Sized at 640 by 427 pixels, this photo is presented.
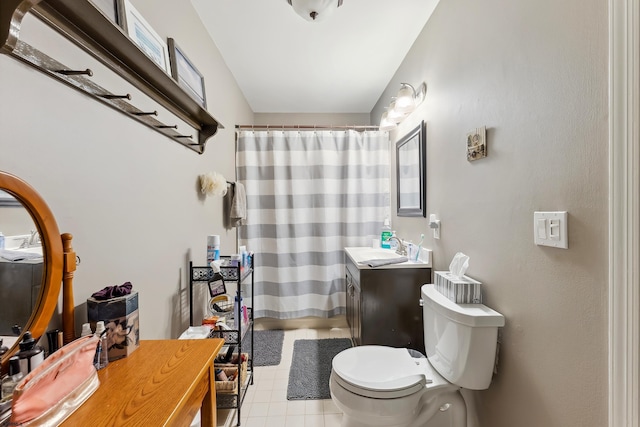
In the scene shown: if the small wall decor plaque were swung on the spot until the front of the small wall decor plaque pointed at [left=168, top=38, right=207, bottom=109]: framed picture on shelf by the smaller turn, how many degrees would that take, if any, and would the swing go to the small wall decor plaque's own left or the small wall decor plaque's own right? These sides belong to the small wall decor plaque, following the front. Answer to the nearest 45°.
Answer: approximately 45° to the small wall decor plaque's own right

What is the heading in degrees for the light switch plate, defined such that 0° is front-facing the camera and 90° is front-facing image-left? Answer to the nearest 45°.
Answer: approximately 45°

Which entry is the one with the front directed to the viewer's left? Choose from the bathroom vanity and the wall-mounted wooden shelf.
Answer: the bathroom vanity

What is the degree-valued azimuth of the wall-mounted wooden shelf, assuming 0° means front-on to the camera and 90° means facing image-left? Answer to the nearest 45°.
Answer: approximately 315°

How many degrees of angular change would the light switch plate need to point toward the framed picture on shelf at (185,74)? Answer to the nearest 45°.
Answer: approximately 45° to its right

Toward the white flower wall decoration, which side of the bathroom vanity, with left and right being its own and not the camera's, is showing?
front

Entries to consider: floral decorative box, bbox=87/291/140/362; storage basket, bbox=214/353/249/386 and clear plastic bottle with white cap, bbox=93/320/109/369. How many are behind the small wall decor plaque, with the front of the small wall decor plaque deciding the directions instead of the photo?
0

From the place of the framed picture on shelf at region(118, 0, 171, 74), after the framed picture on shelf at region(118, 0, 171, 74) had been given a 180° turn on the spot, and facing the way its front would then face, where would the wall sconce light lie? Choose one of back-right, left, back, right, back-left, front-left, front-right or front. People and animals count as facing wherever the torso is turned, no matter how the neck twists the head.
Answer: back-right

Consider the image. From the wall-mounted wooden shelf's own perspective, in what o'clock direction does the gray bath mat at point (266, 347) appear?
The gray bath mat is roughly at 9 o'clock from the wall-mounted wooden shelf.

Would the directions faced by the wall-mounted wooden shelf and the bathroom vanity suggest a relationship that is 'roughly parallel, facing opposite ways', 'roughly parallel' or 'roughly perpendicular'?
roughly parallel, facing opposite ways

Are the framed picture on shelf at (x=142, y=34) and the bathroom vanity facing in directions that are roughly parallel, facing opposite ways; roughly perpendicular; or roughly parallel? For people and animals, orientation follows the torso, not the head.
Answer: roughly parallel, facing opposite ways

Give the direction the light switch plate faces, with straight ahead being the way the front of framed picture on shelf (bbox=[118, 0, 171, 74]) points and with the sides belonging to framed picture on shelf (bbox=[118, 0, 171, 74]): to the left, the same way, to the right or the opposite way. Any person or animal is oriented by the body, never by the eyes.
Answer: the opposite way

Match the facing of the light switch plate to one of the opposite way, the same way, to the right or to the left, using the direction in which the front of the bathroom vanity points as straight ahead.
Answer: the same way

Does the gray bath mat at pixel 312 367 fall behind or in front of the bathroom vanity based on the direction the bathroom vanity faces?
in front

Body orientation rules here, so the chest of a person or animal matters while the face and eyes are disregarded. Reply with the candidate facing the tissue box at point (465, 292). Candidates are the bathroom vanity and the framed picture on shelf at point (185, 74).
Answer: the framed picture on shelf

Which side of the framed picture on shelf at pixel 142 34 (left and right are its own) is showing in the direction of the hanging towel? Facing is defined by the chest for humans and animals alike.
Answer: left

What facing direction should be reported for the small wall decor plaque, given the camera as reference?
facing the viewer and to the left of the viewer
